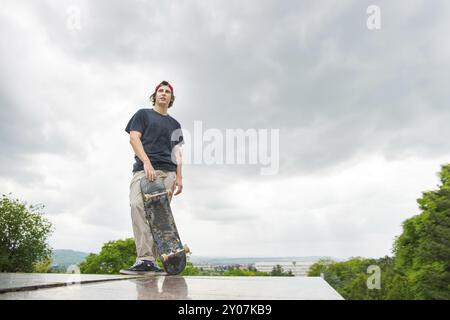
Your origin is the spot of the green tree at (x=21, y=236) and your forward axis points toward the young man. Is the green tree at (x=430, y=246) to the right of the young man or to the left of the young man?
left

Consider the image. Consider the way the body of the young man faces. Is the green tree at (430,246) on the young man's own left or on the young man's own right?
on the young man's own left

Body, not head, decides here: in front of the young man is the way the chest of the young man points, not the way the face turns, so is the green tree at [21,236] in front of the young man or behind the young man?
behind

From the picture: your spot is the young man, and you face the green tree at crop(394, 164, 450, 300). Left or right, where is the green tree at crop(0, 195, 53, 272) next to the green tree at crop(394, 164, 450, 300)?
left

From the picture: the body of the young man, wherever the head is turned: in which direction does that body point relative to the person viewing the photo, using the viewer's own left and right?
facing the viewer and to the right of the viewer
